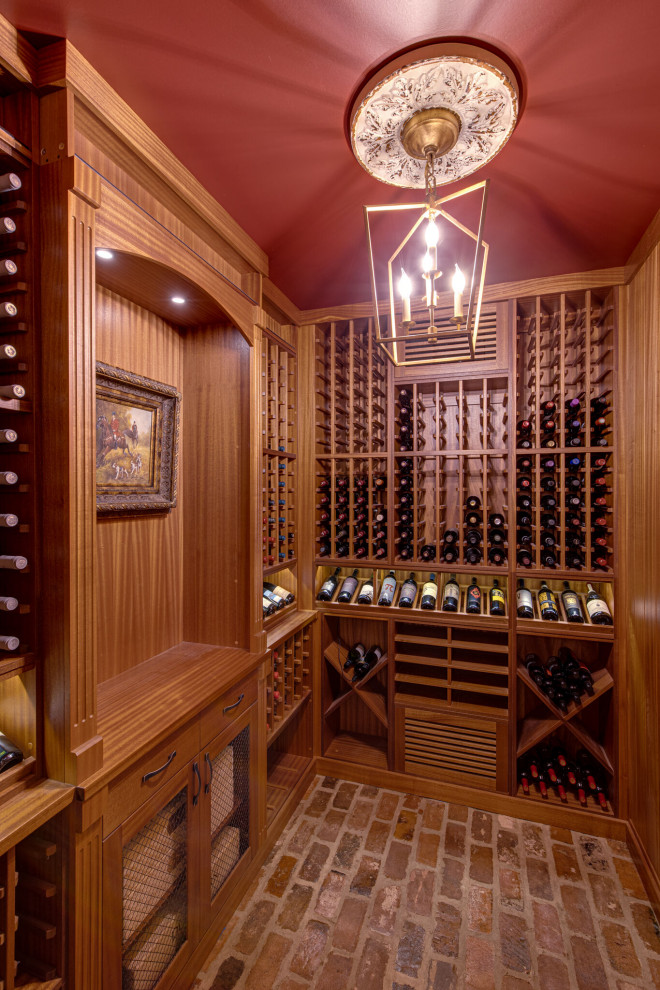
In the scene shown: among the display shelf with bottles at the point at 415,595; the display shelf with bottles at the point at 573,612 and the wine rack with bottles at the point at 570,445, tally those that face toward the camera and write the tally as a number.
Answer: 3

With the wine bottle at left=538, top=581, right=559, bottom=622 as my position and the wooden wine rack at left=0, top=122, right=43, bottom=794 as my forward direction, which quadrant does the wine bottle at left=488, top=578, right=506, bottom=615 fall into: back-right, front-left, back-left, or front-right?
front-right

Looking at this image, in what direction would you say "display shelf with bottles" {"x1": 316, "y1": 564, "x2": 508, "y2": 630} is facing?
toward the camera

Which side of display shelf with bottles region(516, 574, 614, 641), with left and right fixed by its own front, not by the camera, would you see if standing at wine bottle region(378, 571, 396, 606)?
right

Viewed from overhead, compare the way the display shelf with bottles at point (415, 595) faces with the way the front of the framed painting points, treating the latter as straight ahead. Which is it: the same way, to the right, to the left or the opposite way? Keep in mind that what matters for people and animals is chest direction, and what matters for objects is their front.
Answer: to the right

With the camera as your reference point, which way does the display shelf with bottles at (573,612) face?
facing the viewer

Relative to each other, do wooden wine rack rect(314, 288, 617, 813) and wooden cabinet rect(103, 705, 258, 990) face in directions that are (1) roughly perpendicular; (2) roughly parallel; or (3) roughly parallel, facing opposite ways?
roughly perpendicular

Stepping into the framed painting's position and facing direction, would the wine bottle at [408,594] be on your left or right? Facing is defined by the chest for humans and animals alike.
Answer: on your left

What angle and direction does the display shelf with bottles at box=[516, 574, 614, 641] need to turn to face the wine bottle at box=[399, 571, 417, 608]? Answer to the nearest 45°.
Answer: approximately 90° to its right

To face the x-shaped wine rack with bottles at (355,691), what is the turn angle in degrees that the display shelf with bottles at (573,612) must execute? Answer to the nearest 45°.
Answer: approximately 90° to its right

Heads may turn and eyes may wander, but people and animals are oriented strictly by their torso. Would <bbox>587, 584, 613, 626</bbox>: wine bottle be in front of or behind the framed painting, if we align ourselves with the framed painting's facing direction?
in front

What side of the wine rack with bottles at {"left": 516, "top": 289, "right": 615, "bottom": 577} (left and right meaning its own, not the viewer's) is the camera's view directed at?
front

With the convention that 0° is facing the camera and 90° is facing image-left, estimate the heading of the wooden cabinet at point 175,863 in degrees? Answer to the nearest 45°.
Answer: approximately 315°

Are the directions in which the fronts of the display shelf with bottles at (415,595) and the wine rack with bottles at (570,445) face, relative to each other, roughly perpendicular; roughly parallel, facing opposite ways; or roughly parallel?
roughly parallel
